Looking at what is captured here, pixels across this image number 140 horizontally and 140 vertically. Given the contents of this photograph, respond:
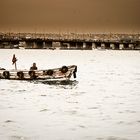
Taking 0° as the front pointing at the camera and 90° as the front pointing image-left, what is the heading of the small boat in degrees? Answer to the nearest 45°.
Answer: approximately 270°
